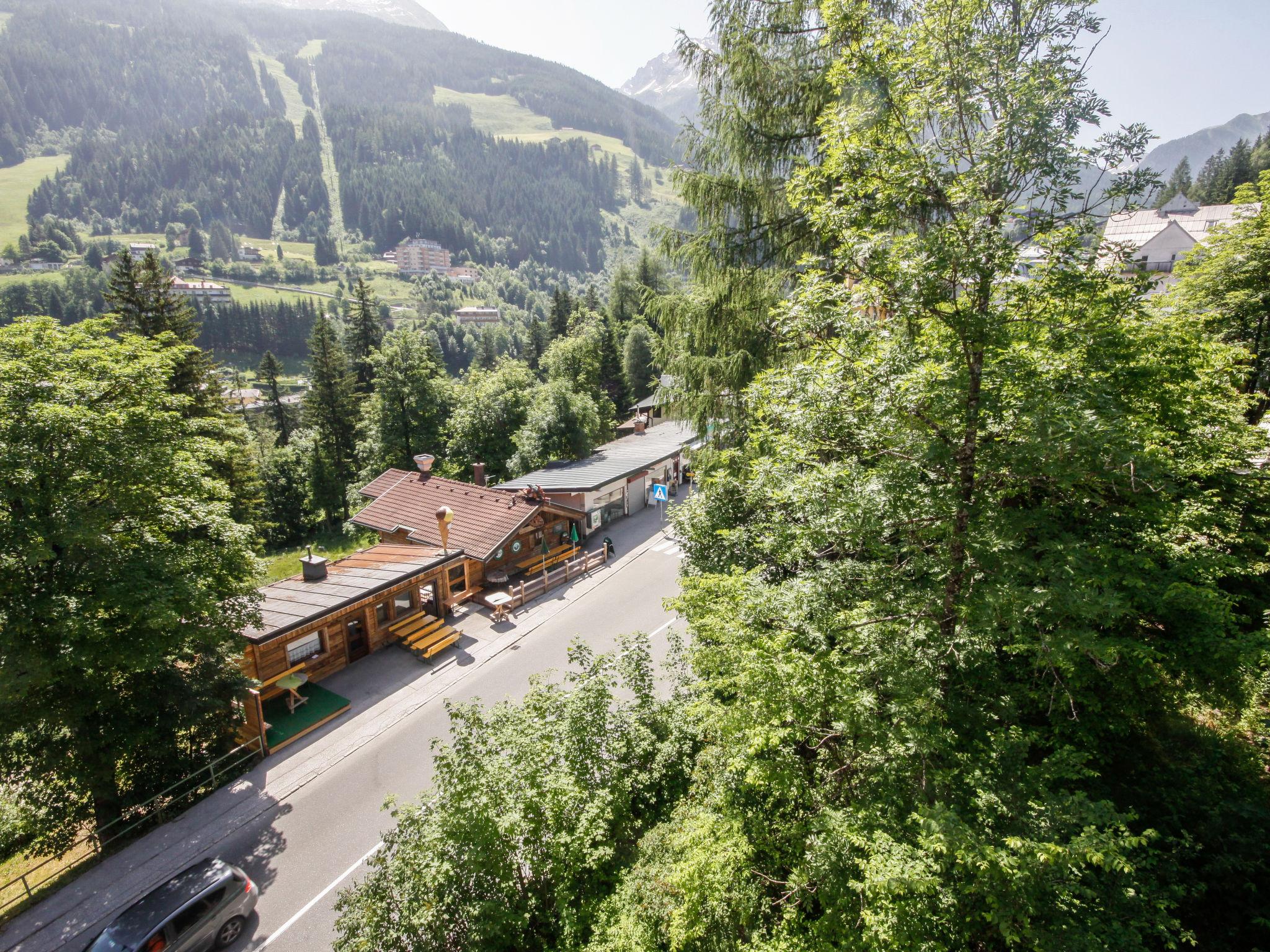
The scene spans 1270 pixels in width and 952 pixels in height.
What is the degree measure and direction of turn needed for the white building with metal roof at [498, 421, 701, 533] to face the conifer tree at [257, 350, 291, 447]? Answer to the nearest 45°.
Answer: approximately 180°

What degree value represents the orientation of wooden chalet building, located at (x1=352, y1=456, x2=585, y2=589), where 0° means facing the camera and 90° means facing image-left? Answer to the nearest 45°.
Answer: approximately 315°

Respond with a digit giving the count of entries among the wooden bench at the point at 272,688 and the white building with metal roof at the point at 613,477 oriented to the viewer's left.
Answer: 0

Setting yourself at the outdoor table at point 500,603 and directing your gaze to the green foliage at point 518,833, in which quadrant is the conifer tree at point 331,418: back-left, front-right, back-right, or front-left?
back-right

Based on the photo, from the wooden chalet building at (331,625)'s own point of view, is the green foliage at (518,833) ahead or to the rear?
ahead

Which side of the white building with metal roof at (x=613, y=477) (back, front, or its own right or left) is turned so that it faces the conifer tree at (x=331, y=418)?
back

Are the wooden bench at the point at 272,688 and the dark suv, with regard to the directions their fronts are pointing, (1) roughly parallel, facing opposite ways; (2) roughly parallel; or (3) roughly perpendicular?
roughly perpendicular

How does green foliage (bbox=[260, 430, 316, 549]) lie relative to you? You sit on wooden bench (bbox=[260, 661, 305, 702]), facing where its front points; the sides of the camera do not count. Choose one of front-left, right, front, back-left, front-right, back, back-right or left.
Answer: back-left

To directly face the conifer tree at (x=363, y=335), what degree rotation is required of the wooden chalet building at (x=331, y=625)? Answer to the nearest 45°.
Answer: approximately 135° to its left

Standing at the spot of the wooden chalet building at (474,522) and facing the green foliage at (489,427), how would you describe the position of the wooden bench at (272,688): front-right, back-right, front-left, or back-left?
back-left

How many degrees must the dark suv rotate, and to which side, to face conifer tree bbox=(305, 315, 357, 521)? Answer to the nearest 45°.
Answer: approximately 135° to its right

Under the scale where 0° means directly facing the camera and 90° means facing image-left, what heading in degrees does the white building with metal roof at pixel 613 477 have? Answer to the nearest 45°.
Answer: approximately 315°

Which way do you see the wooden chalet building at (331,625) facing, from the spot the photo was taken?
facing the viewer and to the right of the viewer
